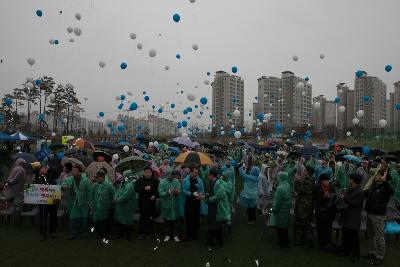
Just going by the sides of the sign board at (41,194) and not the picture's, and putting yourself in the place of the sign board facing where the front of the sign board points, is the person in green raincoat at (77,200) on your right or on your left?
on your left

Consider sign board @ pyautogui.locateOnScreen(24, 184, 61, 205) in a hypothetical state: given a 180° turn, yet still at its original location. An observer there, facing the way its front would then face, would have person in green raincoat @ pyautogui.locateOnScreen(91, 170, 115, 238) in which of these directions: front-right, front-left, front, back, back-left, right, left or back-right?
right

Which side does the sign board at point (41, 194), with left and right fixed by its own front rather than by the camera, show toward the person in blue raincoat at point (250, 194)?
left

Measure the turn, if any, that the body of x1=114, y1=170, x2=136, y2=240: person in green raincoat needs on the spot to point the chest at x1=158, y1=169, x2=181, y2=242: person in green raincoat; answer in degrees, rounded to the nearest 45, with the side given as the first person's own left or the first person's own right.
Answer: approximately 135° to the first person's own left

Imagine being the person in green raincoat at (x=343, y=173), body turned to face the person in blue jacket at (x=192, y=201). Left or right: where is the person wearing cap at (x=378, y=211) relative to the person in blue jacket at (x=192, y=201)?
left

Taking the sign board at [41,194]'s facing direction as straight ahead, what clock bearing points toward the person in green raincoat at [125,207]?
The person in green raincoat is roughly at 9 o'clock from the sign board.

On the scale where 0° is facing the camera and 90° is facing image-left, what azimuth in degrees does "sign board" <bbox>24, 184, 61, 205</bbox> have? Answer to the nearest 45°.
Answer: approximately 0°

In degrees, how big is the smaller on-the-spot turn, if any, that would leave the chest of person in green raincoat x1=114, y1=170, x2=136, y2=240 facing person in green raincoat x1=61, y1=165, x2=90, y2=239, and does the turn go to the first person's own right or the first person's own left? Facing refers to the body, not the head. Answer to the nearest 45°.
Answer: approximately 45° to the first person's own right

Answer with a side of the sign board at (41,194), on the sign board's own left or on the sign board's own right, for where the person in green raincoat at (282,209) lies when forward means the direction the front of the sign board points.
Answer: on the sign board's own left

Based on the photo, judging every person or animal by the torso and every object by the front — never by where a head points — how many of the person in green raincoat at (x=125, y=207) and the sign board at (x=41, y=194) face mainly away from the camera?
0

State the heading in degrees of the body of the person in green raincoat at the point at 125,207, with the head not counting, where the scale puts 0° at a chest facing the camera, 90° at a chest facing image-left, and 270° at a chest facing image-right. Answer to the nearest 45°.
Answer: approximately 45°
